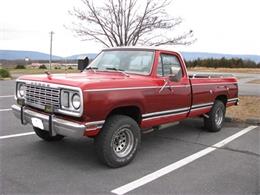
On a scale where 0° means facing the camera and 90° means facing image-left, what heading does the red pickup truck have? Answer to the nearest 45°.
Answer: approximately 45°
